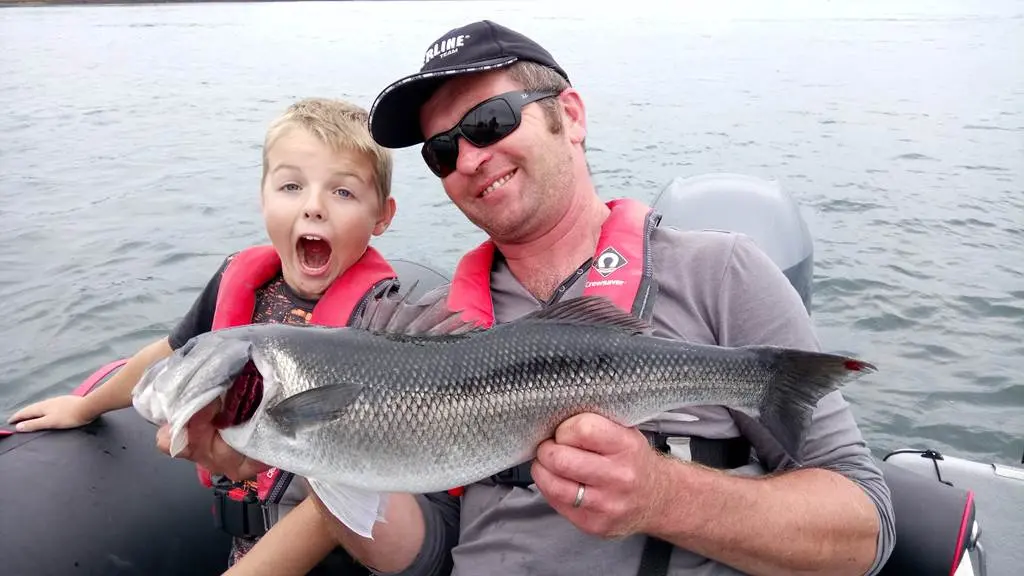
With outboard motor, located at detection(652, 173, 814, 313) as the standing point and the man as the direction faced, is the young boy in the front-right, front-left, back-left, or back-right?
front-right

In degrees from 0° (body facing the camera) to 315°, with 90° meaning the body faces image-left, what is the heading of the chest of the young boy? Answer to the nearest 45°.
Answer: approximately 0°

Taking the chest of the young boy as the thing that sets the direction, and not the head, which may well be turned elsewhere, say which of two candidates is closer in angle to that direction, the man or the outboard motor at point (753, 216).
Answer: the man

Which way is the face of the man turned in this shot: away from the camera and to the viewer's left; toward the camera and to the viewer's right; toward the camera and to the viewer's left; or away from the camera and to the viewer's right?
toward the camera and to the viewer's left

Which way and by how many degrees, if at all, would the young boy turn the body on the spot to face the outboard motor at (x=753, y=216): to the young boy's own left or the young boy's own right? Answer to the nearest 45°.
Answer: approximately 90° to the young boy's own left
